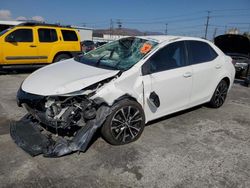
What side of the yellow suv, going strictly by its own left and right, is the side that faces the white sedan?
left

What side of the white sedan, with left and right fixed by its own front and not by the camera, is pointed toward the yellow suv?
right

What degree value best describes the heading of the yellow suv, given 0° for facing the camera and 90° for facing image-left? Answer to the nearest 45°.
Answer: approximately 90°

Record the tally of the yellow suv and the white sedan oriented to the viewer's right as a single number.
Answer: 0

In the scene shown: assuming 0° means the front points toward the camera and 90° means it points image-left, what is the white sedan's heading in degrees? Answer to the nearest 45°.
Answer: approximately 45°
